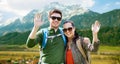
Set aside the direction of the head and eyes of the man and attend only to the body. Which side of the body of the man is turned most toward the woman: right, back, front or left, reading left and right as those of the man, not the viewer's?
left

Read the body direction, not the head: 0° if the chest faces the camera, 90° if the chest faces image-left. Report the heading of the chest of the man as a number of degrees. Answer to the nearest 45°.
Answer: approximately 0°

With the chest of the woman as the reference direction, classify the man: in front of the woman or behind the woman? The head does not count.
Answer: in front

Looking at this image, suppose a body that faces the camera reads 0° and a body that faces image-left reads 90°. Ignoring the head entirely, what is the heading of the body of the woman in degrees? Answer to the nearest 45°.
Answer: approximately 45°
